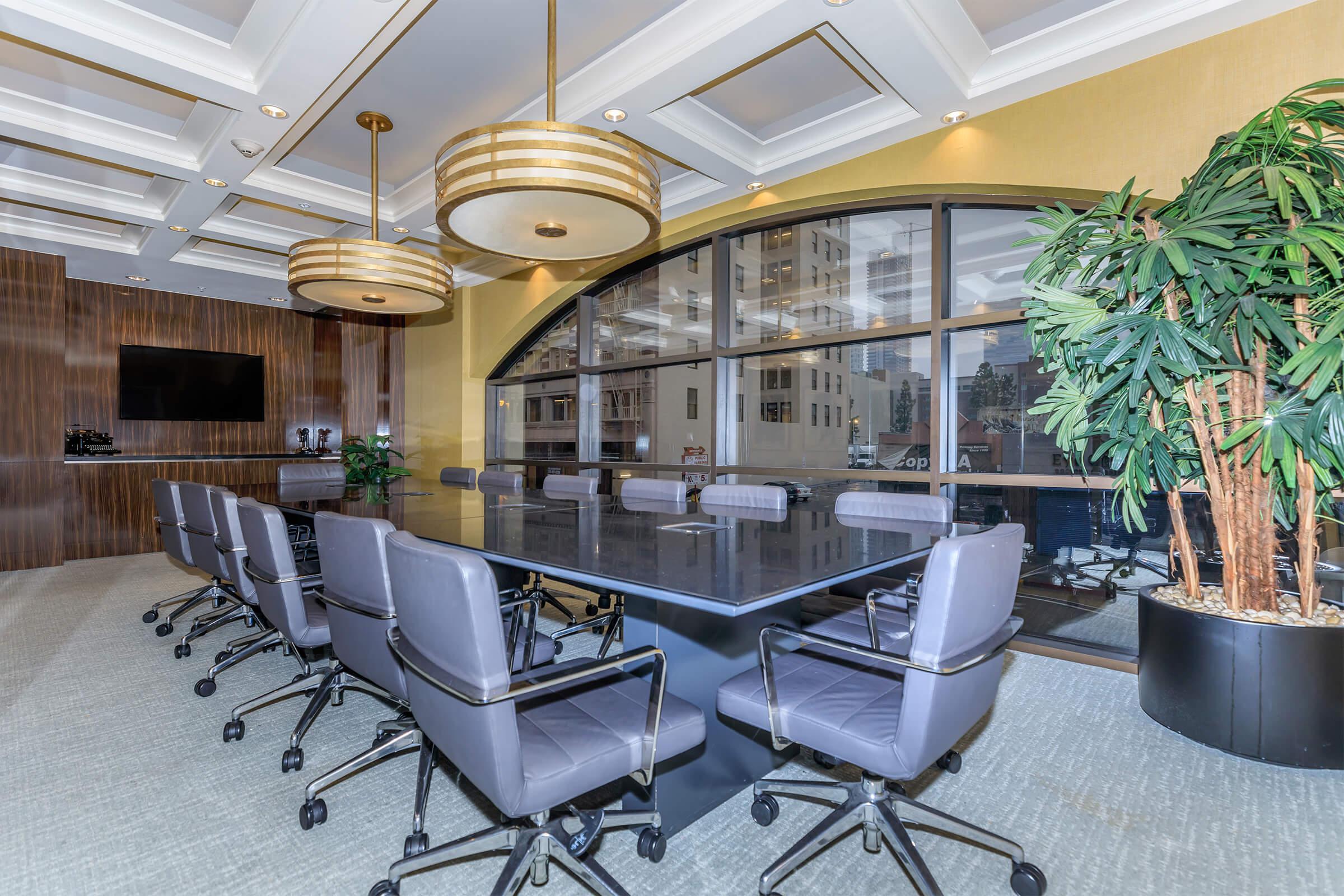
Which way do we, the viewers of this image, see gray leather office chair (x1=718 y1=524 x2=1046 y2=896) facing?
facing away from the viewer and to the left of the viewer

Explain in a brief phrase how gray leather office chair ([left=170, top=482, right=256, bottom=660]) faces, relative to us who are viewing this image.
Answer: facing away from the viewer and to the right of the viewer

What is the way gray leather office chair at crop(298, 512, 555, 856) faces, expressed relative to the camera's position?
facing away from the viewer and to the right of the viewer

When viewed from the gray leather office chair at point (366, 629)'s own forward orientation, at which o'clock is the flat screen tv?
The flat screen tv is roughly at 10 o'clock from the gray leather office chair.

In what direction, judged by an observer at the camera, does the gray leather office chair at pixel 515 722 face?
facing away from the viewer and to the right of the viewer

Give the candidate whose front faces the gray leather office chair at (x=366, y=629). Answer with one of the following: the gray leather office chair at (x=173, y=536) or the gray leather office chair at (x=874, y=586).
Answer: the gray leather office chair at (x=874, y=586)

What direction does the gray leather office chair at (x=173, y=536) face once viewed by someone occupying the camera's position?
facing away from the viewer and to the right of the viewer

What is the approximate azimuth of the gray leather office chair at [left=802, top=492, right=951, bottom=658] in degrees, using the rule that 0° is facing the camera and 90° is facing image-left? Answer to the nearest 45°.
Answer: approximately 45°

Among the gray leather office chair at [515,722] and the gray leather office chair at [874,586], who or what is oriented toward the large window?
the gray leather office chair at [515,722]

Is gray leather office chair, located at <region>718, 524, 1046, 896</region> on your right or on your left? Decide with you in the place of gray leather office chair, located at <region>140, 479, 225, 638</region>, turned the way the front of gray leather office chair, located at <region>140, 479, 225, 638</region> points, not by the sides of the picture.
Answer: on your right
